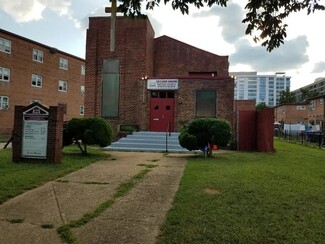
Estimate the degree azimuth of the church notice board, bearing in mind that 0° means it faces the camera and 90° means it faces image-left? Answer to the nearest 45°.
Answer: approximately 0°

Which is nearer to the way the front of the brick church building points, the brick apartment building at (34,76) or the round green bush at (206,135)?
the round green bush

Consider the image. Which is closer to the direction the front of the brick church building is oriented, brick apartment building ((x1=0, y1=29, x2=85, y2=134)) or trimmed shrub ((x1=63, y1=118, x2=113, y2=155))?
the trimmed shrub

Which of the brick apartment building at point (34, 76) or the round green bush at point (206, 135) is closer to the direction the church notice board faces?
the round green bush

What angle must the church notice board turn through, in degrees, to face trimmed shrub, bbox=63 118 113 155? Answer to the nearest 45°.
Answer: approximately 135° to its left

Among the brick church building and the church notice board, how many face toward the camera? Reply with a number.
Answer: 2

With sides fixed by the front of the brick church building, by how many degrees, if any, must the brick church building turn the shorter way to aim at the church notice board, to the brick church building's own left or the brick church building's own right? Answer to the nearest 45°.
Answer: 0° — it already faces it

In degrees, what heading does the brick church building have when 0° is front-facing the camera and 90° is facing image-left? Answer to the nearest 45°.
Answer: approximately 0°

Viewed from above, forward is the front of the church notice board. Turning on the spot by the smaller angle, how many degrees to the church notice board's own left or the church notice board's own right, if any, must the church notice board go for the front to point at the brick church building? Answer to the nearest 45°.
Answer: approximately 135° to the church notice board's own left

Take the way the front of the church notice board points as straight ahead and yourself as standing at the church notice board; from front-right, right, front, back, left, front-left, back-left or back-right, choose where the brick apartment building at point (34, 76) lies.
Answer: back
